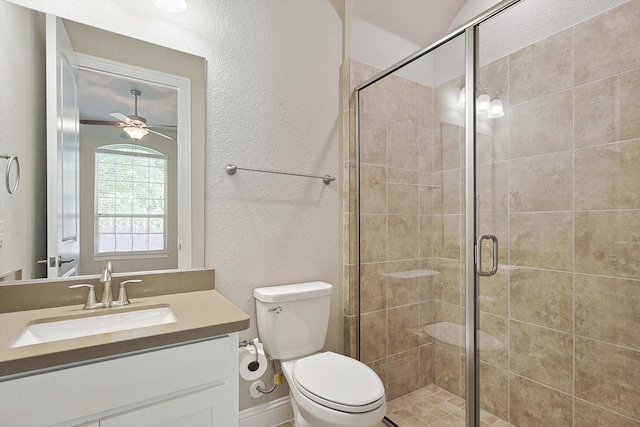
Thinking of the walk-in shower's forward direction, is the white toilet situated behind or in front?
in front

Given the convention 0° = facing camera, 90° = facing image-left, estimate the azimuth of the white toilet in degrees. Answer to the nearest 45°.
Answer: approximately 315°

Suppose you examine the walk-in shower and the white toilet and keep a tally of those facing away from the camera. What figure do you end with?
0

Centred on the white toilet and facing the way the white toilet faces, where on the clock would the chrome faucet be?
The chrome faucet is roughly at 4 o'clock from the white toilet.

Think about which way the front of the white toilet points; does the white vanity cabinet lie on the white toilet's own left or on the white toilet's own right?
on the white toilet's own right

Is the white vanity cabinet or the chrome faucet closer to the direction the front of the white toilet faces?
the white vanity cabinet
